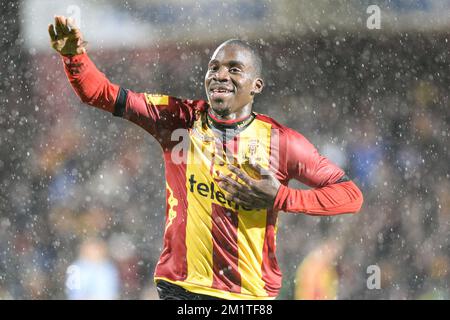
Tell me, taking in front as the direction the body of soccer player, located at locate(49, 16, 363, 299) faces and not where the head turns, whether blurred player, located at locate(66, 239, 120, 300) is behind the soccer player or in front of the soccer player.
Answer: behind

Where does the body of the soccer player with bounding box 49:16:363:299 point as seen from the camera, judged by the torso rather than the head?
toward the camera
